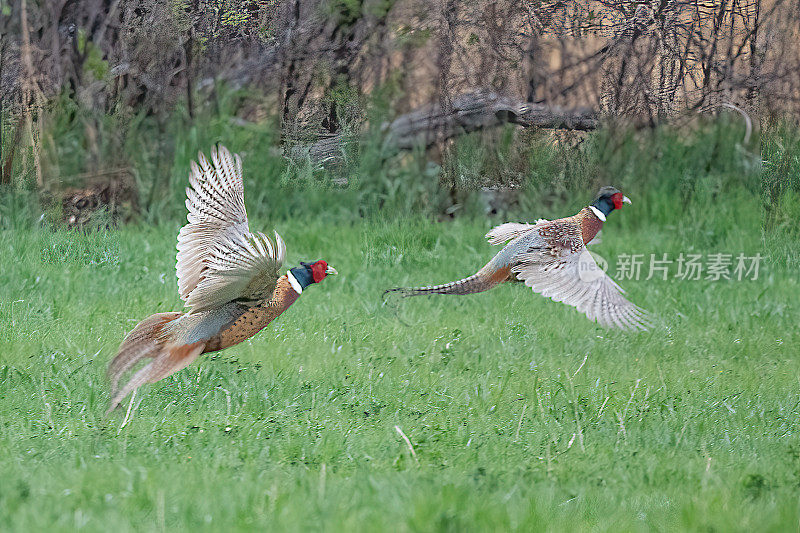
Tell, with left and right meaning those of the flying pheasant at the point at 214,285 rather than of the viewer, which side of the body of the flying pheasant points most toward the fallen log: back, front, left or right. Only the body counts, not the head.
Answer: left

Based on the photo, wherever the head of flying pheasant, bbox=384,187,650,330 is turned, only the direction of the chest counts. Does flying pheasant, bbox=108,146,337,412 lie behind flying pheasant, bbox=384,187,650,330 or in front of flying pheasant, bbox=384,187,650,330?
behind

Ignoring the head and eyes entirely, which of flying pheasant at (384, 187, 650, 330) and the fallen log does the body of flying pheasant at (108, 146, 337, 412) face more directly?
the flying pheasant

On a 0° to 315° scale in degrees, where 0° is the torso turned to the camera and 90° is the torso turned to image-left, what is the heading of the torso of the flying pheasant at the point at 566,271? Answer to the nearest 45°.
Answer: approximately 270°

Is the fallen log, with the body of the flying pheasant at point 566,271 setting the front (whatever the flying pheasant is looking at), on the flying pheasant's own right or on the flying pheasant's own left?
on the flying pheasant's own left

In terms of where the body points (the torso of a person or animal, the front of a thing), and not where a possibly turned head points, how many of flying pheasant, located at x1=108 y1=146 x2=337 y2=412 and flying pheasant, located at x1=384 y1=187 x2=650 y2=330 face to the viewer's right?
2

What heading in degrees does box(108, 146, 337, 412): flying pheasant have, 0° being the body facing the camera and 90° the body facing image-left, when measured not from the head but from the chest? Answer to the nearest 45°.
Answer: approximately 270°
